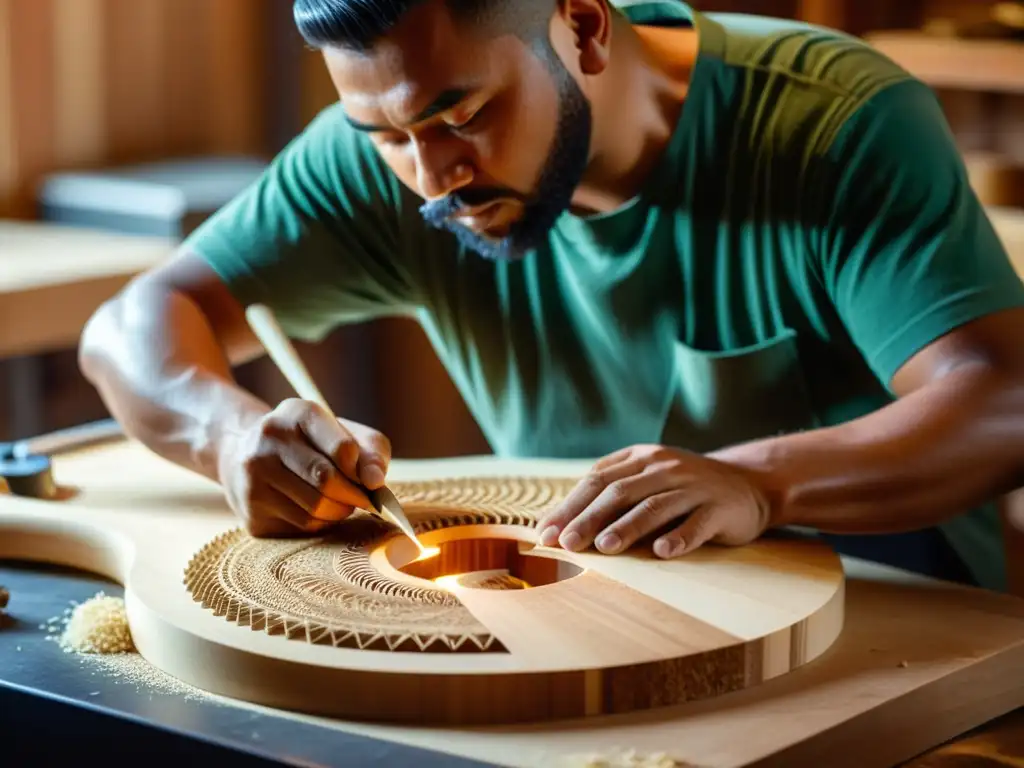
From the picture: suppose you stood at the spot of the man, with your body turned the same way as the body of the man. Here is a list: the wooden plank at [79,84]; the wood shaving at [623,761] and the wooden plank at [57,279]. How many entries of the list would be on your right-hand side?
2

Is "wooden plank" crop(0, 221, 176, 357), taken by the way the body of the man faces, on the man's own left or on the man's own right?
on the man's own right

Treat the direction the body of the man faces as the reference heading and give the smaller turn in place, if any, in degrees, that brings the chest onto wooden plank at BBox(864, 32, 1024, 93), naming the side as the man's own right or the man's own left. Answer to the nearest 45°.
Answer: approximately 180°

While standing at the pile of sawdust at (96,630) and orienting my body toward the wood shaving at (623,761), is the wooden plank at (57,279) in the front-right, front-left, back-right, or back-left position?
back-left

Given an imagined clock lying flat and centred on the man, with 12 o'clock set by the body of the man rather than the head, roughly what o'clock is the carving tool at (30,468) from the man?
The carving tool is roughly at 1 o'clock from the man.

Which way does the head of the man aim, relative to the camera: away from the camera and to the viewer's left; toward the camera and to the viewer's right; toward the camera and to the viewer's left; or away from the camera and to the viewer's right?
toward the camera and to the viewer's left

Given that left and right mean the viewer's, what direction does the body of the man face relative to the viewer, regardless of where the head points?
facing the viewer and to the left of the viewer

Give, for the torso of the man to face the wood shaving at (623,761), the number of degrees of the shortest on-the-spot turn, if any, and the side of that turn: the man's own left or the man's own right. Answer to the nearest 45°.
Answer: approximately 45° to the man's own left

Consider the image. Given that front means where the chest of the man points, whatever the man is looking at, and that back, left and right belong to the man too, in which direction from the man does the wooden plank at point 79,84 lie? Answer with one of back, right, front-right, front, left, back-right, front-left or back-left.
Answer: right
